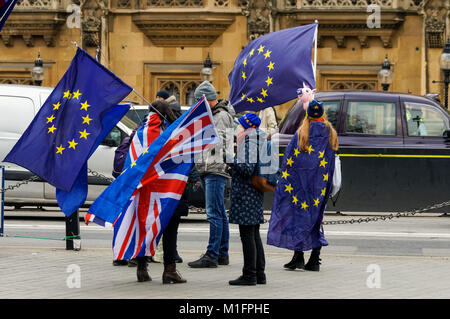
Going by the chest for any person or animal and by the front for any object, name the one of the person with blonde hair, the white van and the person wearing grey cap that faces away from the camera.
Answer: the person with blonde hair

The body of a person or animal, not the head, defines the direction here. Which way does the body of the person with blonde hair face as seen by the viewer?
away from the camera

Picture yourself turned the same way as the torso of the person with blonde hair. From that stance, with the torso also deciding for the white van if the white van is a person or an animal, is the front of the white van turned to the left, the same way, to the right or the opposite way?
to the right

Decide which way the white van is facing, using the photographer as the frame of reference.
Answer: facing to the right of the viewer

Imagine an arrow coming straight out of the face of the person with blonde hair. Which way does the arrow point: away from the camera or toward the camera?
away from the camera

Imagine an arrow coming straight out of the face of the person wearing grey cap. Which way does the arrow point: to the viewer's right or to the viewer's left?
to the viewer's left

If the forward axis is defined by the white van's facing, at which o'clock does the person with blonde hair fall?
The person with blonde hair is roughly at 2 o'clock from the white van.
